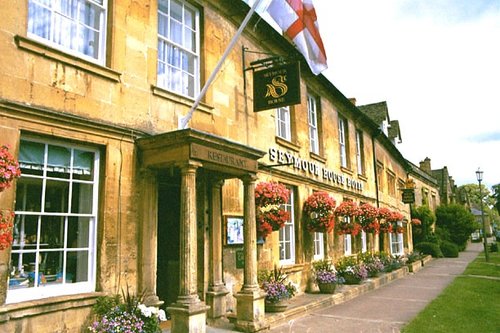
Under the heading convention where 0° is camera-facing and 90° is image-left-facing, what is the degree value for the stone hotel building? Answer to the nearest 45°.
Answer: approximately 315°

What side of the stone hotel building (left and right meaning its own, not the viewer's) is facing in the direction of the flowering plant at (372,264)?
left

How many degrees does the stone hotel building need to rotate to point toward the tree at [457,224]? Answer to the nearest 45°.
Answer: approximately 90° to its left

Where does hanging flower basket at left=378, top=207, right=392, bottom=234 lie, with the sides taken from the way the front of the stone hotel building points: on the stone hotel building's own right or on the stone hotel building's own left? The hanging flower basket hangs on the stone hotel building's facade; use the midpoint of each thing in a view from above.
on the stone hotel building's own left

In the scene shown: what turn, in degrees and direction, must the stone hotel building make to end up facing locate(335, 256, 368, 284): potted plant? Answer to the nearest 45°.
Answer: approximately 90° to its left

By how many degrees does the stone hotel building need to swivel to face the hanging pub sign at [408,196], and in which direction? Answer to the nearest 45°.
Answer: approximately 90° to its left

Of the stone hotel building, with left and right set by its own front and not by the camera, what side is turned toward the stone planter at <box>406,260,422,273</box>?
left

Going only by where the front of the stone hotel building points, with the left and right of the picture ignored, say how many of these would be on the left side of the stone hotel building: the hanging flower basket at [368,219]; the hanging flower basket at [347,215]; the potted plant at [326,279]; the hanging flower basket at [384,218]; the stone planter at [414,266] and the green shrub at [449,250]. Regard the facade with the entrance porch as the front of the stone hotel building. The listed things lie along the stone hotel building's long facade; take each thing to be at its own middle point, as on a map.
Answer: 6

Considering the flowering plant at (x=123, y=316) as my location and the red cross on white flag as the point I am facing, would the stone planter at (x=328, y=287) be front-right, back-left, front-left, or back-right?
front-left

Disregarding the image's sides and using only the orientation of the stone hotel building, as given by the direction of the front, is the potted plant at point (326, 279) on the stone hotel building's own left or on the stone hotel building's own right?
on the stone hotel building's own left
